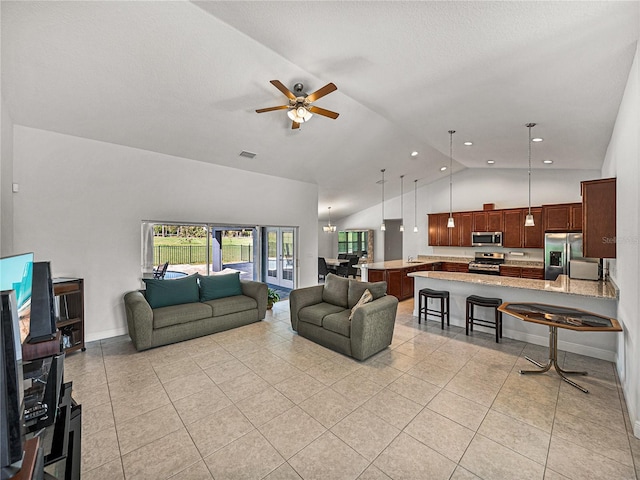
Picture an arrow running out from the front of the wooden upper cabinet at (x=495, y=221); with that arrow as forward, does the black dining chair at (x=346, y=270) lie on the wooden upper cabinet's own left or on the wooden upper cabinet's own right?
on the wooden upper cabinet's own right

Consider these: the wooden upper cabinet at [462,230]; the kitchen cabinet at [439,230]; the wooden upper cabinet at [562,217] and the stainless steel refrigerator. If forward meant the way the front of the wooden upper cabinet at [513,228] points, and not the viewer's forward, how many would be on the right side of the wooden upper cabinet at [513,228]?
2

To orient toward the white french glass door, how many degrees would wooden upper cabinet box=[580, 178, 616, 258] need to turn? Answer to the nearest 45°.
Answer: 0° — it already faces it

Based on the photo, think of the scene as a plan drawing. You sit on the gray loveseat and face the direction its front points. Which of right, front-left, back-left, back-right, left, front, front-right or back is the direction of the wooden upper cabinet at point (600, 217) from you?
back-left

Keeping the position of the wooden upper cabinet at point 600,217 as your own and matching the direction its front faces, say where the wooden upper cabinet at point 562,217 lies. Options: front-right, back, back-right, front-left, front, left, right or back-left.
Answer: right

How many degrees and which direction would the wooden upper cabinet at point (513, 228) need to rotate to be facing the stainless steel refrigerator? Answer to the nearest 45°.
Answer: approximately 45° to its left

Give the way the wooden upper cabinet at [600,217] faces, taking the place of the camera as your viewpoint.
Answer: facing to the left of the viewer

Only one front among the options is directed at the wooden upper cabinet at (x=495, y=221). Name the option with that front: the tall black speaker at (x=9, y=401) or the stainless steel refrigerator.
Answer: the tall black speaker
